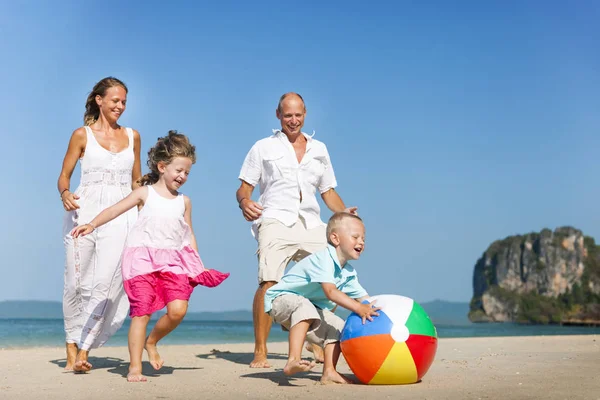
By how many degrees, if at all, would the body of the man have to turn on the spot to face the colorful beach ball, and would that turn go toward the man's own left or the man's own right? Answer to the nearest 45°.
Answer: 0° — they already face it

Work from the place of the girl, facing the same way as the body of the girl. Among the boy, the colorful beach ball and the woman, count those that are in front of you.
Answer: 2

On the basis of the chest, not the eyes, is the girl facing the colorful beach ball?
yes

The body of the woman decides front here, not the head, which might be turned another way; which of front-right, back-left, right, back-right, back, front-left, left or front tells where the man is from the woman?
front-left

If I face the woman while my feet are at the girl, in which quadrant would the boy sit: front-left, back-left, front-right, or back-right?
back-right

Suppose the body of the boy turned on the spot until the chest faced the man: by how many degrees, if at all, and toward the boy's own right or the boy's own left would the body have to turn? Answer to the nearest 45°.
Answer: approximately 135° to the boy's own left
